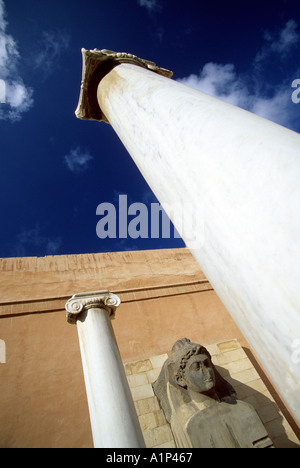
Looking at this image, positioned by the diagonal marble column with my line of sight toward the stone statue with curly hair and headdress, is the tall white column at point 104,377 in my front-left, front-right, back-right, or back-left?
front-left

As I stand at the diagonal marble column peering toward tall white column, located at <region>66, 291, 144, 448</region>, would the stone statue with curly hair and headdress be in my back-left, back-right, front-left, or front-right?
front-right

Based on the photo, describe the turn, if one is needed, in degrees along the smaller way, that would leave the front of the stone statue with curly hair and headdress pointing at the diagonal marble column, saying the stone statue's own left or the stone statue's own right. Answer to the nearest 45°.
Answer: approximately 45° to the stone statue's own right

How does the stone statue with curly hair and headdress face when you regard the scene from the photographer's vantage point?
facing the viewer and to the right of the viewer

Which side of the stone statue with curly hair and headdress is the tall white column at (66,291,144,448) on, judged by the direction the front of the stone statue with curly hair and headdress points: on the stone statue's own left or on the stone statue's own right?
on the stone statue's own right
